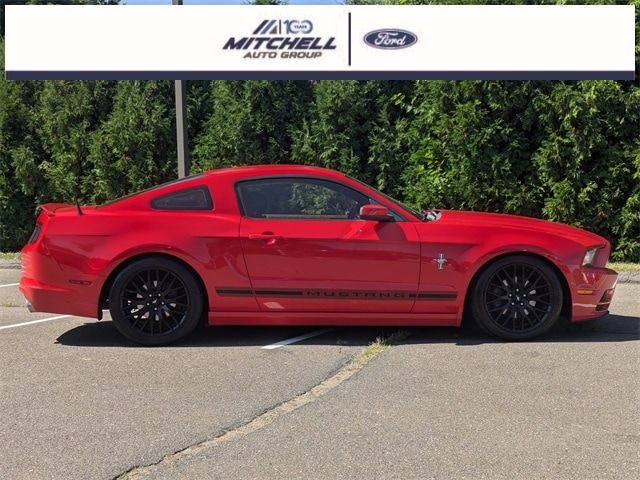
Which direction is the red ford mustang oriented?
to the viewer's right
